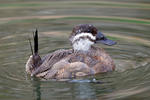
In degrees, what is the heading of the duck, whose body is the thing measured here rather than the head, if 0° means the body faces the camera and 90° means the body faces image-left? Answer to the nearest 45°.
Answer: approximately 270°
